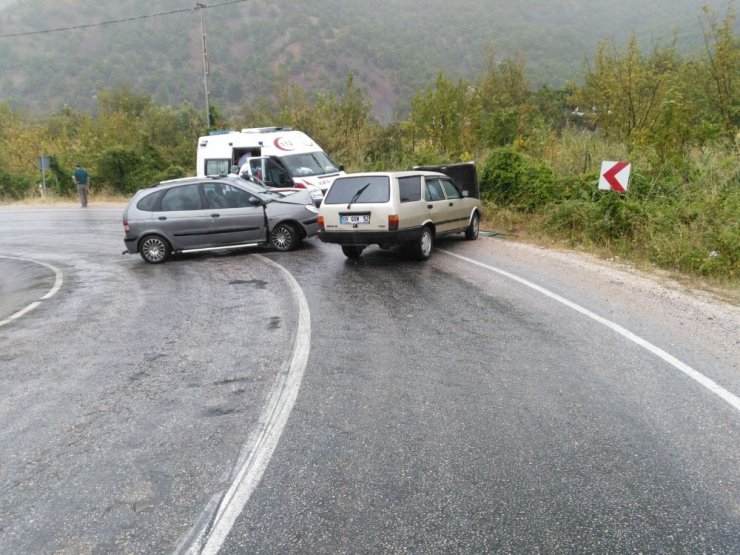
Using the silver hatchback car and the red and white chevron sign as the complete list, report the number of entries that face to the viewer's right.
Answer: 1

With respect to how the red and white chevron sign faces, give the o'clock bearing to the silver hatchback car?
The silver hatchback car is roughly at 2 o'clock from the red and white chevron sign.

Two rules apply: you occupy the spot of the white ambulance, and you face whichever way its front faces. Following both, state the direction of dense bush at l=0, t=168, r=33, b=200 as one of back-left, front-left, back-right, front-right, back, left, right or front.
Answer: back

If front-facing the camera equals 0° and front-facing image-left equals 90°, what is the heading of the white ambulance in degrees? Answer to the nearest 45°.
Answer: approximately 315°

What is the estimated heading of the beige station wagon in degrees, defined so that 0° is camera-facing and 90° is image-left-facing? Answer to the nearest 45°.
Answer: approximately 225°

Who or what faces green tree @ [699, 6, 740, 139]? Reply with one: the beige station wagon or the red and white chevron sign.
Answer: the beige station wagon

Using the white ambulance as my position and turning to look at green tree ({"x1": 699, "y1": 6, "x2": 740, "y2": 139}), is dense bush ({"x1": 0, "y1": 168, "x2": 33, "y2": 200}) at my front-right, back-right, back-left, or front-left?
back-left

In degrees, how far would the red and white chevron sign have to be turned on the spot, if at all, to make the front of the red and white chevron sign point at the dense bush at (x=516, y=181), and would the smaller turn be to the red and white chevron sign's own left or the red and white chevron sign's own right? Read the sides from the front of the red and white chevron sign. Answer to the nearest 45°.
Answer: approximately 135° to the red and white chevron sign's own right
